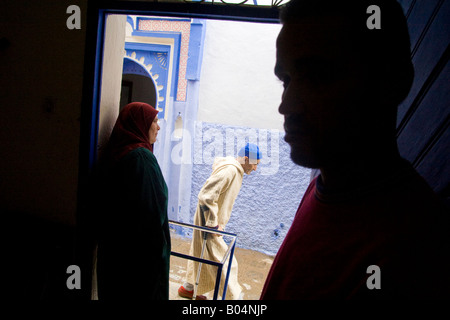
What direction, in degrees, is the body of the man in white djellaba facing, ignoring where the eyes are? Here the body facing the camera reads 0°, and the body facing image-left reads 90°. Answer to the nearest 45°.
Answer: approximately 270°

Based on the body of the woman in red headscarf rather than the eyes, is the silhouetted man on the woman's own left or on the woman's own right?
on the woman's own right

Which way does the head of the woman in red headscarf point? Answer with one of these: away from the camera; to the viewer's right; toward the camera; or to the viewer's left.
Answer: to the viewer's right

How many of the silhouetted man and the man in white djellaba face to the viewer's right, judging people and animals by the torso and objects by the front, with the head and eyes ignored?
1

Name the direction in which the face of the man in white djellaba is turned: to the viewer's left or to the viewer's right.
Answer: to the viewer's right

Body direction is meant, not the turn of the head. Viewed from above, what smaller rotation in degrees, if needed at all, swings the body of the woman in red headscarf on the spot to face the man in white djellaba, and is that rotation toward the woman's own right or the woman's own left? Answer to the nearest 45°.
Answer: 0° — they already face them

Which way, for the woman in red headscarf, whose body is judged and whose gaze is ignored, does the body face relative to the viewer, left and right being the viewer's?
facing away from the viewer and to the right of the viewer

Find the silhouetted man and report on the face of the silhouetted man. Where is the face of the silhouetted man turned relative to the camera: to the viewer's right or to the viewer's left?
to the viewer's left

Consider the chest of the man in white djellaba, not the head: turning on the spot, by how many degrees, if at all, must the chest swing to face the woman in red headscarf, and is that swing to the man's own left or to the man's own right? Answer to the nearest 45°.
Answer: approximately 90° to the man's own right

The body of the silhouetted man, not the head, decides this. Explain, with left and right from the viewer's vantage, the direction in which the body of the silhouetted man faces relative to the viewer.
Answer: facing the viewer and to the left of the viewer
